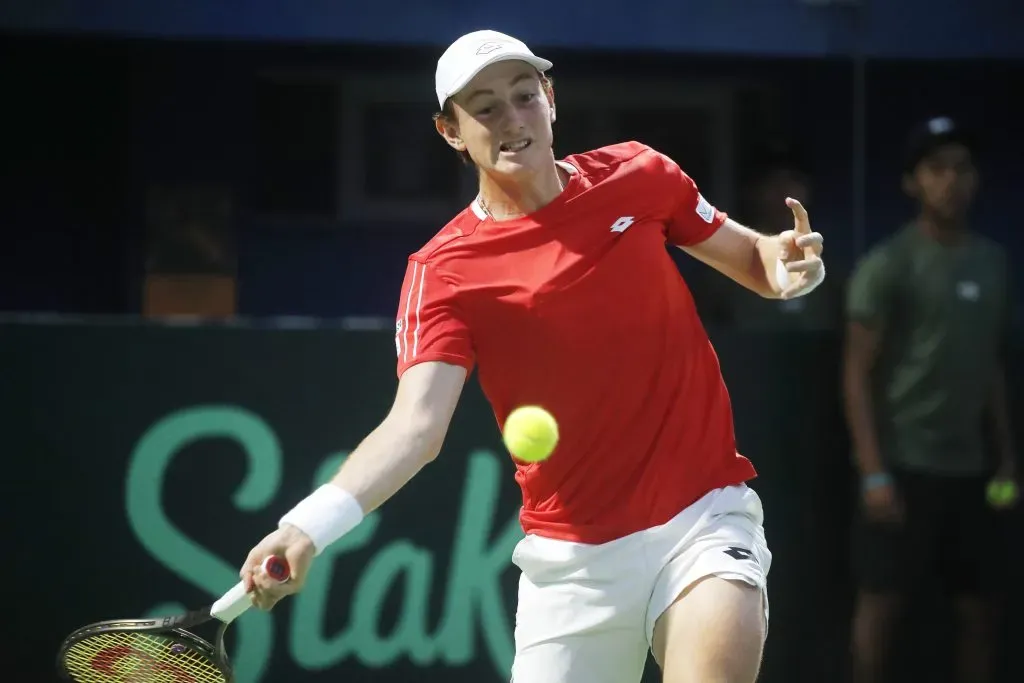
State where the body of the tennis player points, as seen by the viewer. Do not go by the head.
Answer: toward the camera
